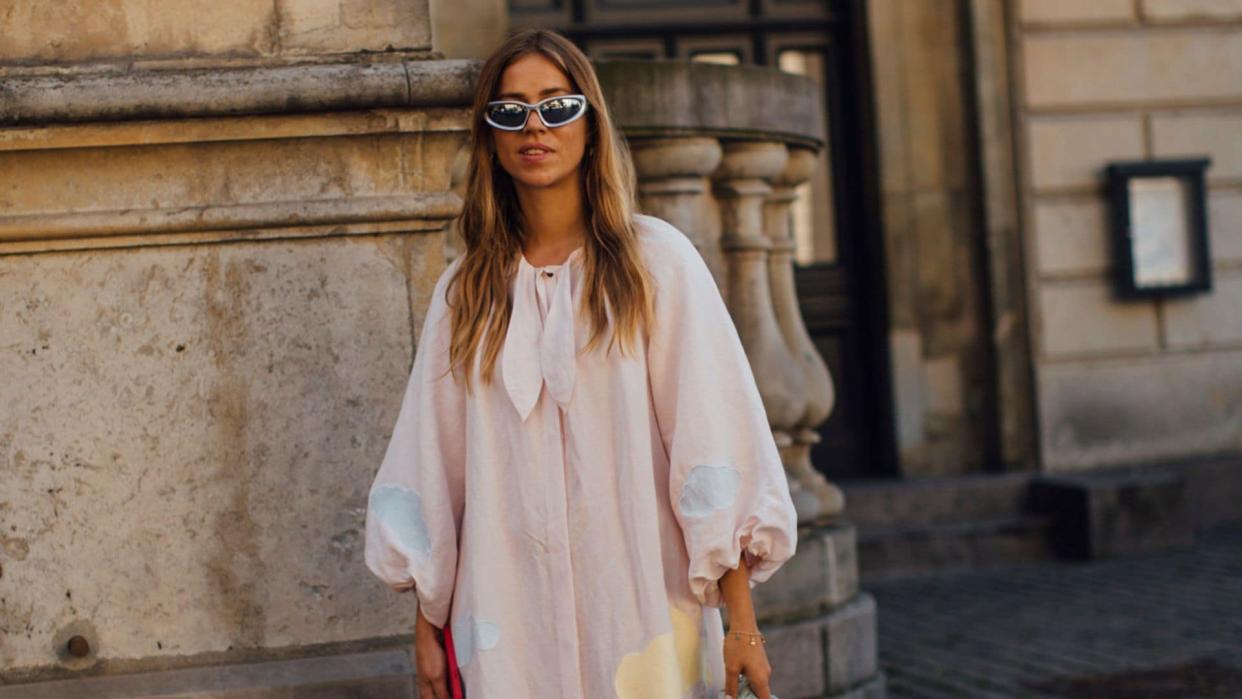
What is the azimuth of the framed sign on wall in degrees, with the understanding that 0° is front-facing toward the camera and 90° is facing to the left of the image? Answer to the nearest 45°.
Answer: approximately 0°

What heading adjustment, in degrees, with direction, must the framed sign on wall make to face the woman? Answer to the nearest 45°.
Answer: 0° — it already faces them

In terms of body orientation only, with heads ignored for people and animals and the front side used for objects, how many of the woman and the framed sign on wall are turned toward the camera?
2

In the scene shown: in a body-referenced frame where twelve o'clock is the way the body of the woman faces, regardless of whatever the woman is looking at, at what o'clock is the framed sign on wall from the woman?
The framed sign on wall is roughly at 7 o'clock from the woman.
